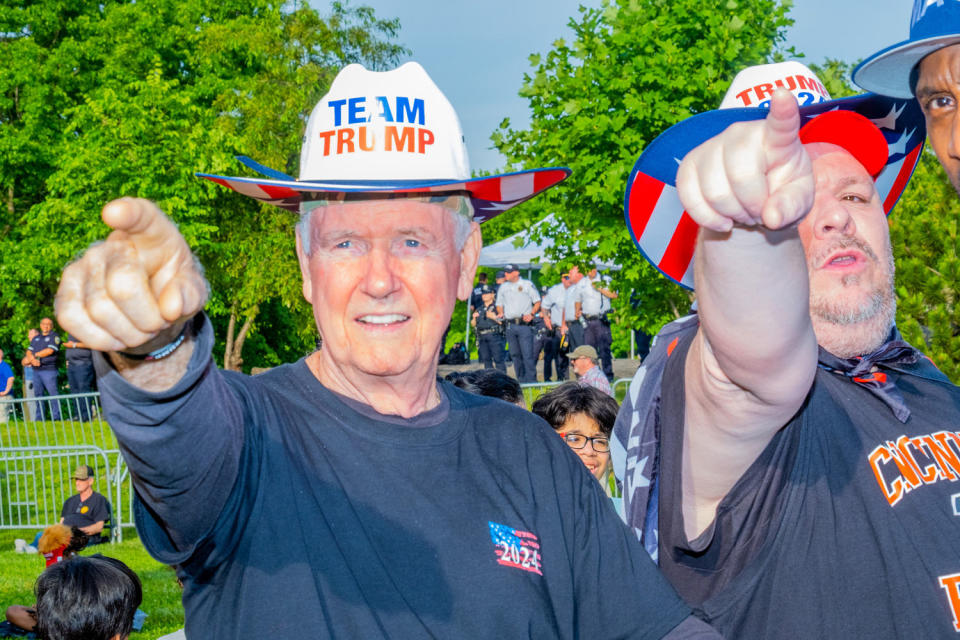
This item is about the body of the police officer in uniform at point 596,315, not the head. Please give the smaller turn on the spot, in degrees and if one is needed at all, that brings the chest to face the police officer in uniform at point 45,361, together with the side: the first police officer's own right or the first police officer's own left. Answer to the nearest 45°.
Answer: approximately 45° to the first police officer's own right

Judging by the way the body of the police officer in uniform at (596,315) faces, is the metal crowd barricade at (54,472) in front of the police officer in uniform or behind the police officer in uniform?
in front

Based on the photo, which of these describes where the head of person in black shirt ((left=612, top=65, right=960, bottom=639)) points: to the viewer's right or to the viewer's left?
to the viewer's left

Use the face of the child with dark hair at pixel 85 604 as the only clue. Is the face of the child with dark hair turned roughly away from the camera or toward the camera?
away from the camera

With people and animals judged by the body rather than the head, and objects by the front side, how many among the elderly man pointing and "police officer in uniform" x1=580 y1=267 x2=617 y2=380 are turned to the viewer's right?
0
